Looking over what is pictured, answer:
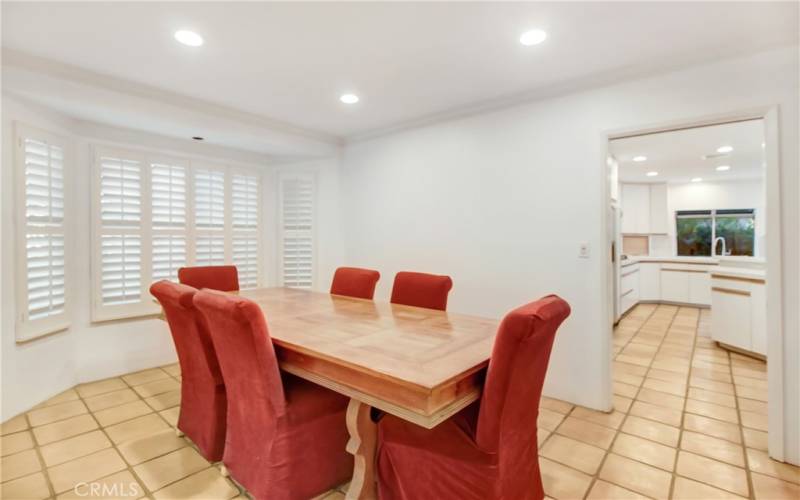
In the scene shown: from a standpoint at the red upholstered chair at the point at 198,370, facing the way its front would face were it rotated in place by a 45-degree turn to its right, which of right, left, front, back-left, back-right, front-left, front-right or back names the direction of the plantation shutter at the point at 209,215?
left

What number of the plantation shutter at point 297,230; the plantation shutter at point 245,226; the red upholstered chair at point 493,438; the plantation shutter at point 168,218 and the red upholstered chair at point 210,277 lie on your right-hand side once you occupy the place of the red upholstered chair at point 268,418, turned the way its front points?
1

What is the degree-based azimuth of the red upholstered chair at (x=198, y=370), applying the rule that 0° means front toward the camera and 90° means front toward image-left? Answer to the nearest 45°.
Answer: approximately 225°

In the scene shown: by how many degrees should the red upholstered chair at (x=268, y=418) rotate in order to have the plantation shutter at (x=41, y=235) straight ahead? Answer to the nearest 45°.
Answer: approximately 90° to its left

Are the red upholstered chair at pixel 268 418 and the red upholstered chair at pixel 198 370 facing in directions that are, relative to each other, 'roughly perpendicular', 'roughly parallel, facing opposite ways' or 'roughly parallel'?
roughly parallel

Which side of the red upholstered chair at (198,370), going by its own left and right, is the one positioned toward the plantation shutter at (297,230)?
front

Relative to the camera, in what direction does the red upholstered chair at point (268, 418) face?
facing away from the viewer and to the right of the viewer

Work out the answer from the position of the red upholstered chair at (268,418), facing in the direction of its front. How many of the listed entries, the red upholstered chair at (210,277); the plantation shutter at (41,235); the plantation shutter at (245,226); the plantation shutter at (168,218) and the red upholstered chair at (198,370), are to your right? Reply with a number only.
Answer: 0

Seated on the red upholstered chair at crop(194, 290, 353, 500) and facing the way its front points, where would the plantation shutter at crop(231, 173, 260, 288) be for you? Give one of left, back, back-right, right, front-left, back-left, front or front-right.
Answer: front-left

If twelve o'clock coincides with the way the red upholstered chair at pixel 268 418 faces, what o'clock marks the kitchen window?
The kitchen window is roughly at 1 o'clock from the red upholstered chair.

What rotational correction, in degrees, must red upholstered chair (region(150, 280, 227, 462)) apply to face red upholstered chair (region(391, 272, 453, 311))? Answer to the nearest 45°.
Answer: approximately 45° to its right

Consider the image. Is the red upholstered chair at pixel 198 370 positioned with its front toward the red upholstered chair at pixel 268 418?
no

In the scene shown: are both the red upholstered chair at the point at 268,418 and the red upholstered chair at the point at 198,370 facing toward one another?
no

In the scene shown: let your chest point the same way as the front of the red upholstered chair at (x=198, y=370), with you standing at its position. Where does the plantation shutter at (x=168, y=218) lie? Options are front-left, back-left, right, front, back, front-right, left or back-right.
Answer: front-left

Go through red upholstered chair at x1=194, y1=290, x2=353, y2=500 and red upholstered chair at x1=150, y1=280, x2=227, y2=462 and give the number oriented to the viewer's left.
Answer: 0

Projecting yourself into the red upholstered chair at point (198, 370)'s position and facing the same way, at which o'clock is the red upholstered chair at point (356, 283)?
the red upholstered chair at point (356, 283) is roughly at 1 o'clock from the red upholstered chair at point (198, 370).
